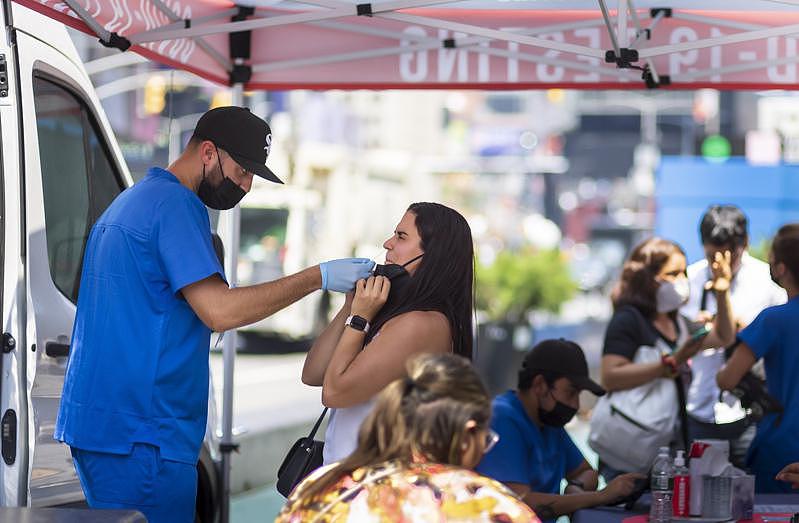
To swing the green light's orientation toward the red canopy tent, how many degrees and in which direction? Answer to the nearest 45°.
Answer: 0° — it already faces it

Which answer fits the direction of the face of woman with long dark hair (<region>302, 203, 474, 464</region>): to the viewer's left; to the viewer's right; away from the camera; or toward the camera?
to the viewer's left

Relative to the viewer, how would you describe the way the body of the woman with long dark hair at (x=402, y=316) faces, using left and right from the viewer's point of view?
facing to the left of the viewer

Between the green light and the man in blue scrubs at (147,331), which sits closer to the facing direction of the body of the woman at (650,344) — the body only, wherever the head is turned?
the man in blue scrubs

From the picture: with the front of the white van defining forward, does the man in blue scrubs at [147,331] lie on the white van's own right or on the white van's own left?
on the white van's own right

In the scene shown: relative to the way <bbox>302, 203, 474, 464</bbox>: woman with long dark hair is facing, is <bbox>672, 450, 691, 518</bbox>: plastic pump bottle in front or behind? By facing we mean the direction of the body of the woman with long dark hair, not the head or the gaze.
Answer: behind

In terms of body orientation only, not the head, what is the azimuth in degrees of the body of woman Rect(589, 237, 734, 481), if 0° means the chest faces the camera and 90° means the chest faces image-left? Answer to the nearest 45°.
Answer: approximately 315°

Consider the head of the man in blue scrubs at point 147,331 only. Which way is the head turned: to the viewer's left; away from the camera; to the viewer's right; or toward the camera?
to the viewer's right
